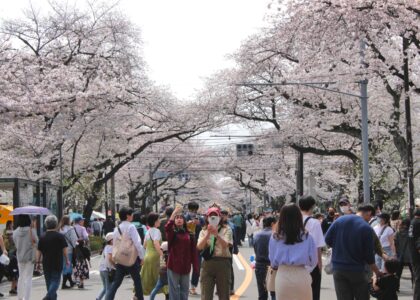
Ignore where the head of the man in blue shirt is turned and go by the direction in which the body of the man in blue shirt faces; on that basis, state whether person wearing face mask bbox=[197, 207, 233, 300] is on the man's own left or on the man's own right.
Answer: on the man's own left

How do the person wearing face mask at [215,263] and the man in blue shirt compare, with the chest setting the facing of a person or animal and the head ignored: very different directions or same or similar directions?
very different directions

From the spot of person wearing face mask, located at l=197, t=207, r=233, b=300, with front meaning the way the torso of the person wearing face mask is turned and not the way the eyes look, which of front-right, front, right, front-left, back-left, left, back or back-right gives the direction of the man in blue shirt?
front-left

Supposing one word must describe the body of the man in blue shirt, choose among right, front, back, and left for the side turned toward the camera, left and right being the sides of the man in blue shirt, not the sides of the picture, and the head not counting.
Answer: back

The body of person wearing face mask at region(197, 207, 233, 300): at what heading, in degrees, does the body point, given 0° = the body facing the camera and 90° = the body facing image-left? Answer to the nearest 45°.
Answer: approximately 0°

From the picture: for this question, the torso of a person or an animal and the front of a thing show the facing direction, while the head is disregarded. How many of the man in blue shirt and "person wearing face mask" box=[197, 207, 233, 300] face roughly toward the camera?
1
